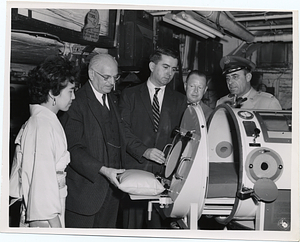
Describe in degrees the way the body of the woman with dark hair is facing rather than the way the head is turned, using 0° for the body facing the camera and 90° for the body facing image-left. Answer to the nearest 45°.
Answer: approximately 270°

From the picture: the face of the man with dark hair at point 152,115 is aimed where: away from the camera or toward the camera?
toward the camera

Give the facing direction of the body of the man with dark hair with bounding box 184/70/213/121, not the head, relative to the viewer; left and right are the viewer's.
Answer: facing the viewer

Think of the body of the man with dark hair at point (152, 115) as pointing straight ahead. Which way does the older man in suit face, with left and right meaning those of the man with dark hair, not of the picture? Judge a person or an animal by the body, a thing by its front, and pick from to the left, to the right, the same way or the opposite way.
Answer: the same way

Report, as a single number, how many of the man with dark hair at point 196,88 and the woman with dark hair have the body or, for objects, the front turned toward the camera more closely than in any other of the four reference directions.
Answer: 1

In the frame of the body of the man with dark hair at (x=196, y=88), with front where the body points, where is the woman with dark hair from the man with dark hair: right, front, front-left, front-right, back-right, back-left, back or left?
front-right

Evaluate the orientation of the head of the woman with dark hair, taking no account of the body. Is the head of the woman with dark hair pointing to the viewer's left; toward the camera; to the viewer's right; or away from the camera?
to the viewer's right

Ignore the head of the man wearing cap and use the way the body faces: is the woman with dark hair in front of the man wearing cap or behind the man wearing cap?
in front

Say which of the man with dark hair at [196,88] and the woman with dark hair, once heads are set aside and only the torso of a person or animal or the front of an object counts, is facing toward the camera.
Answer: the man with dark hair

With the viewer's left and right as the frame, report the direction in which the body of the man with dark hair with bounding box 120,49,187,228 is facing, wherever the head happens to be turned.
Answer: facing the viewer and to the right of the viewer

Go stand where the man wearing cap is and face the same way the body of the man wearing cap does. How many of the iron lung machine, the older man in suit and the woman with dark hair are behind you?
0

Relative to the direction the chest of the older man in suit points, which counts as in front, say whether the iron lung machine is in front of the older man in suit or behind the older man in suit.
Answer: in front

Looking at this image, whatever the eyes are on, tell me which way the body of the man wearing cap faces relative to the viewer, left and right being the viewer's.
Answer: facing the viewer and to the left of the viewer
